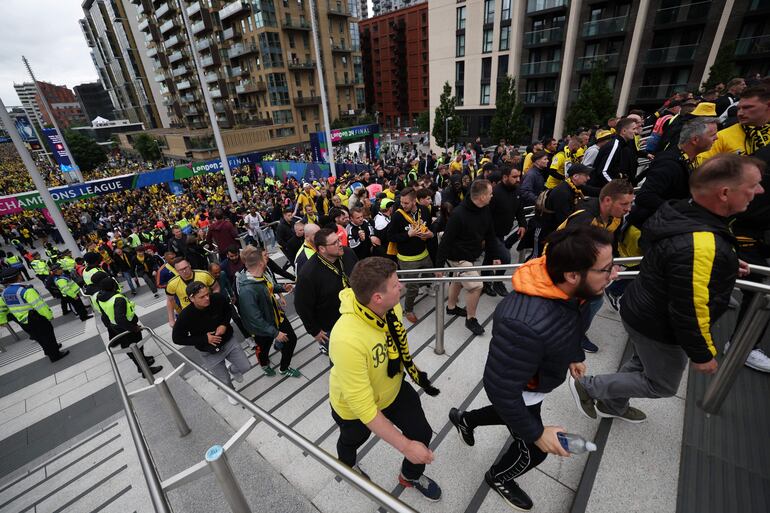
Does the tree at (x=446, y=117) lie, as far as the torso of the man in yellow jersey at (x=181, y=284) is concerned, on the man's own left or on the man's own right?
on the man's own left

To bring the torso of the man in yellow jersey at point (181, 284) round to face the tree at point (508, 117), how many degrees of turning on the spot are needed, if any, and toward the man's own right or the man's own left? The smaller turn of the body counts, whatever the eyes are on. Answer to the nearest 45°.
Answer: approximately 90° to the man's own left

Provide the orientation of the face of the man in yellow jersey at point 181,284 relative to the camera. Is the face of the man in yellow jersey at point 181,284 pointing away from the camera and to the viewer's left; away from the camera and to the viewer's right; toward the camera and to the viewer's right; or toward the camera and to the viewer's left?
toward the camera and to the viewer's right

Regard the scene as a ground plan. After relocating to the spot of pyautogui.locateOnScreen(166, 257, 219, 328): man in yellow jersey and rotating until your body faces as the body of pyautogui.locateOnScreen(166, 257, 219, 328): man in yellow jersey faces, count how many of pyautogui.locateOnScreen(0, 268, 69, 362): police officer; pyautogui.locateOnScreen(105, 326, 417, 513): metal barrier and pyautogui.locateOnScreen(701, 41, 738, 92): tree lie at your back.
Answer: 1

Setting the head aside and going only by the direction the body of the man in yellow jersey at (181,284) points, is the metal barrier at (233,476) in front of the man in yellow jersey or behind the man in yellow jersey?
in front

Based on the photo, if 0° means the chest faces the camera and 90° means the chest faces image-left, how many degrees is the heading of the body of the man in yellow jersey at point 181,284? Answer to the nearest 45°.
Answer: approximately 315°

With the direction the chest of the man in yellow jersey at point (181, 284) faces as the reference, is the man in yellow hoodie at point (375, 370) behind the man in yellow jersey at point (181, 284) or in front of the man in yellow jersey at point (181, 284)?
in front
